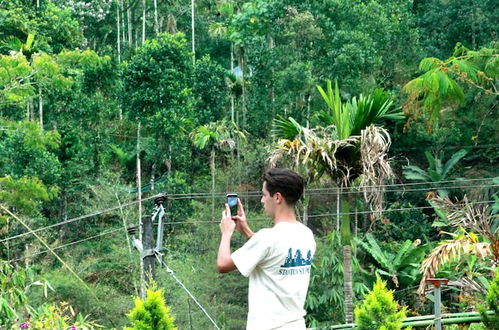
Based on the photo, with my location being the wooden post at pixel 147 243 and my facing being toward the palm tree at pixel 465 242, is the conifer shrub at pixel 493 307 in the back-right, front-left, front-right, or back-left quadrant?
front-right

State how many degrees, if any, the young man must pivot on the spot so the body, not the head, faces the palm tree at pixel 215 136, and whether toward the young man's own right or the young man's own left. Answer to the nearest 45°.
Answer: approximately 45° to the young man's own right

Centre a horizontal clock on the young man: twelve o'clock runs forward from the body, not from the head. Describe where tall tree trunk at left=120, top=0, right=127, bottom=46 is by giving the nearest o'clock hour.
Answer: The tall tree trunk is roughly at 1 o'clock from the young man.

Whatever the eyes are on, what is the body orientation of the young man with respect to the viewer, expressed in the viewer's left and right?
facing away from the viewer and to the left of the viewer

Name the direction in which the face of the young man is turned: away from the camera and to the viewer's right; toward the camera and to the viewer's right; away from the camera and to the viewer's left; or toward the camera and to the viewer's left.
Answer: away from the camera and to the viewer's left

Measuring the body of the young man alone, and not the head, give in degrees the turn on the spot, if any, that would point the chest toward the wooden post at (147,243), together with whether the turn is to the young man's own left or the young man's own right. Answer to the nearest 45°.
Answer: approximately 45° to the young man's own right

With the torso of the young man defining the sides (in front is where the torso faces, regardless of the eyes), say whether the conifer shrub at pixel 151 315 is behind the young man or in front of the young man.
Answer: in front

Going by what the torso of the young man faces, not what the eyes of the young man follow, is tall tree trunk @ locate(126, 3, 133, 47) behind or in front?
in front

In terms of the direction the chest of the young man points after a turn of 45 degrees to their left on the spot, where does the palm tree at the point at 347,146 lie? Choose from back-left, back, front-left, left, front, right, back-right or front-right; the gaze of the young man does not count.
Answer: right
